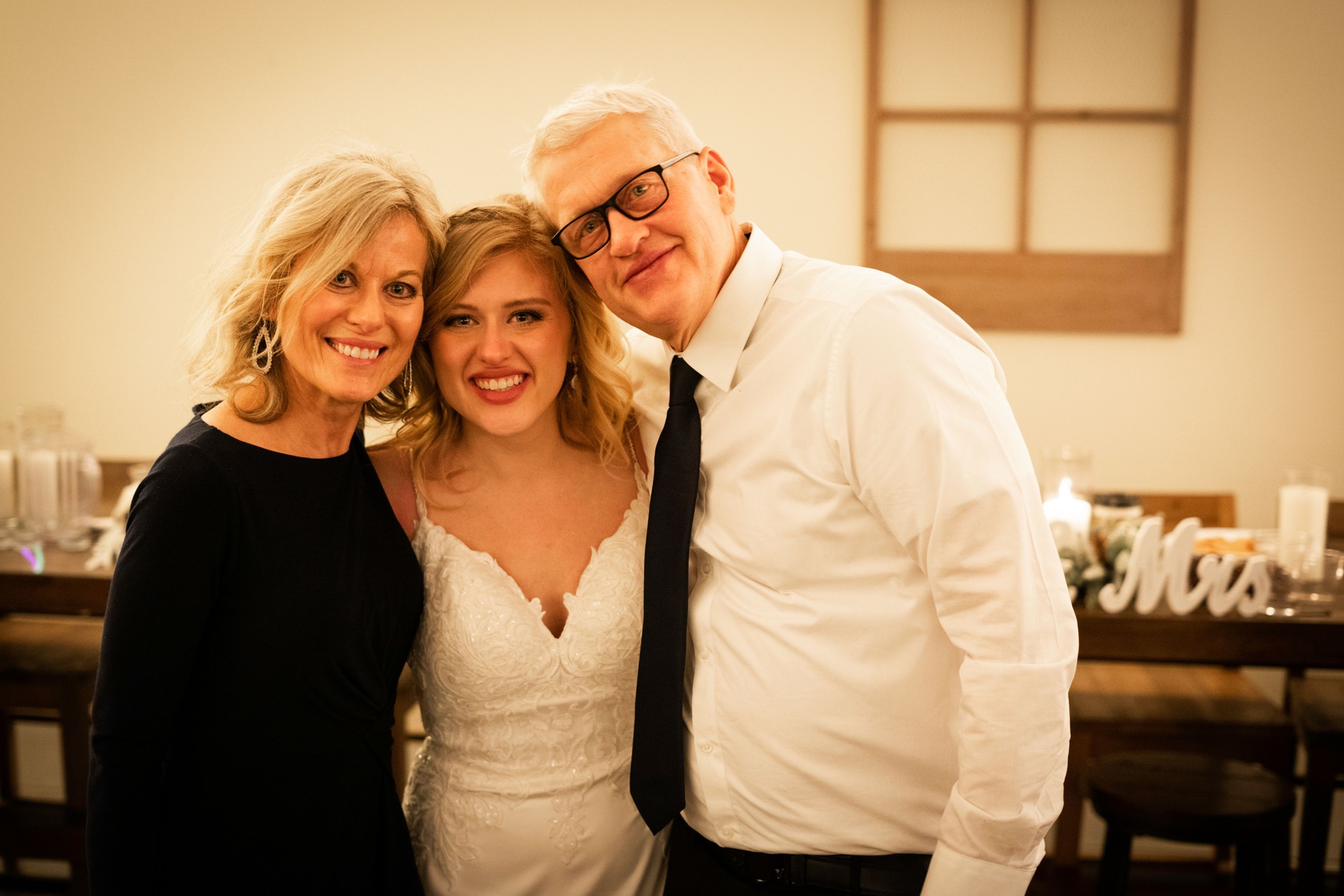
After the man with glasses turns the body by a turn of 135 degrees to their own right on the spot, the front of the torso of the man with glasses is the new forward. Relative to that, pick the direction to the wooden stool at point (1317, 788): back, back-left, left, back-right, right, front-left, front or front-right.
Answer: front-right

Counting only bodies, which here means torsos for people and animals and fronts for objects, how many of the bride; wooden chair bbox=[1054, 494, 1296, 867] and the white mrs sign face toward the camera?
3

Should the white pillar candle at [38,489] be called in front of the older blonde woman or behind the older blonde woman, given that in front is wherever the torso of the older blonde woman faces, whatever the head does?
behind

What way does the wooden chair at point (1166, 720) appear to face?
toward the camera

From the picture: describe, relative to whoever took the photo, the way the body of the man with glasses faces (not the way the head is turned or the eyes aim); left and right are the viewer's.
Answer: facing the viewer and to the left of the viewer

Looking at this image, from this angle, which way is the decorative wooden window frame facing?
toward the camera

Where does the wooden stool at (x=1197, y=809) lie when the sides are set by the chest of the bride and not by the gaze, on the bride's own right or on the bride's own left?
on the bride's own left

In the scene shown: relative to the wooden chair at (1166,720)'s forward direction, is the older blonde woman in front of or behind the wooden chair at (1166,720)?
in front
